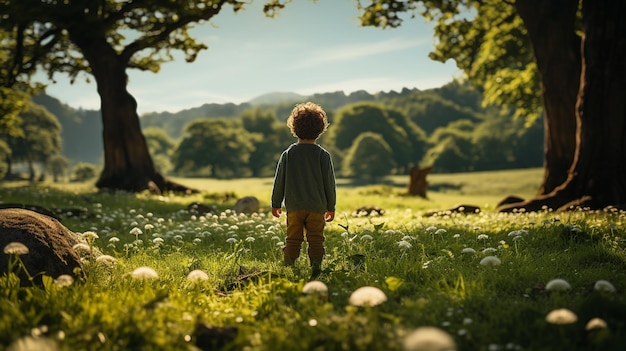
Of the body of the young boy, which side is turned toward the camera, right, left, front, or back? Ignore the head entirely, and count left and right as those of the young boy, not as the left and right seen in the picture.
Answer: back

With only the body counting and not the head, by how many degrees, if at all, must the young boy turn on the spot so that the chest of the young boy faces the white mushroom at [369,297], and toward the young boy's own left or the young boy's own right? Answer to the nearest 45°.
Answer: approximately 180°

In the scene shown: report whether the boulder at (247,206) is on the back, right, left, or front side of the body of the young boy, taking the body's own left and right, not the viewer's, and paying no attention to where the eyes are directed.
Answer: front

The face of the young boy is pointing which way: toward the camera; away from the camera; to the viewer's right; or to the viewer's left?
away from the camera

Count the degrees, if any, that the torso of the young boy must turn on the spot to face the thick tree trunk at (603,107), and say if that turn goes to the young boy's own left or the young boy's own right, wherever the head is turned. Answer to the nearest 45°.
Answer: approximately 45° to the young boy's own right

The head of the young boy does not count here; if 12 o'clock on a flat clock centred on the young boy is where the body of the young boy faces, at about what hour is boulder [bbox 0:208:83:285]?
The boulder is roughly at 8 o'clock from the young boy.

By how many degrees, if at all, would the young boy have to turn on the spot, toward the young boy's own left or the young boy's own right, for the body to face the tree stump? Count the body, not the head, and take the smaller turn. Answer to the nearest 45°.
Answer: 0° — they already face it

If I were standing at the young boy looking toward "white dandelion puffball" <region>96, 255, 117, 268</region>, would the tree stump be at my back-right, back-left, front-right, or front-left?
back-right

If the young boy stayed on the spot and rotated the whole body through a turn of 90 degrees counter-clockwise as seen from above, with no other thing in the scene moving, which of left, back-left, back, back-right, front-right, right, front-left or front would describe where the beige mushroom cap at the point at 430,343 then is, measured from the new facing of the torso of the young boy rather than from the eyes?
left
